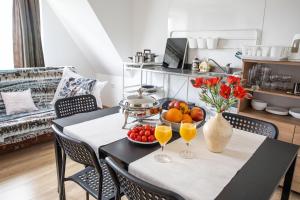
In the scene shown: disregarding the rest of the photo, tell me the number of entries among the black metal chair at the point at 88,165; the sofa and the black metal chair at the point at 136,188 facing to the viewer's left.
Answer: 0

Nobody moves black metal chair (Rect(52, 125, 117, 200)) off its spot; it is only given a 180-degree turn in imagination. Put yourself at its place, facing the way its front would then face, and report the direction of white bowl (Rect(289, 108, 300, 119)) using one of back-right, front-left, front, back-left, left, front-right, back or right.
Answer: back-left

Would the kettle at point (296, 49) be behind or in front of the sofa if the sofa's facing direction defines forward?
in front

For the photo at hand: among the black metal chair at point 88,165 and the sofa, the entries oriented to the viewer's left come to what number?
0

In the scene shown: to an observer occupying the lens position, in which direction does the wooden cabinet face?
facing the viewer and to the left of the viewer

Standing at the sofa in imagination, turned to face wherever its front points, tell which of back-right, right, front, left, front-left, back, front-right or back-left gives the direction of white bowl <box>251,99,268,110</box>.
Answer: front

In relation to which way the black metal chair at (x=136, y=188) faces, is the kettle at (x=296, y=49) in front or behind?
in front

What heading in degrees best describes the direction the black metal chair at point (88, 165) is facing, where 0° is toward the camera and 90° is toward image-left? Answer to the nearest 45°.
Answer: approximately 225°

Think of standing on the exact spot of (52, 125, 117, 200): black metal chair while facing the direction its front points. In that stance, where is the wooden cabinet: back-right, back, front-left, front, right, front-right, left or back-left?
front-right

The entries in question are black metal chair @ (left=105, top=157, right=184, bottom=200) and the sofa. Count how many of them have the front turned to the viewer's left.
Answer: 0

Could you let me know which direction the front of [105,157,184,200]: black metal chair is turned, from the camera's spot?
facing away from the viewer and to the right of the viewer

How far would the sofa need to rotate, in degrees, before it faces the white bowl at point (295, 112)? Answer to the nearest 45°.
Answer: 0° — it already faces it

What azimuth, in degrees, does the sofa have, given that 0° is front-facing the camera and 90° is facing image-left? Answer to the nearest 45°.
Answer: approximately 315°

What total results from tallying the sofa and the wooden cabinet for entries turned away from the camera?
0

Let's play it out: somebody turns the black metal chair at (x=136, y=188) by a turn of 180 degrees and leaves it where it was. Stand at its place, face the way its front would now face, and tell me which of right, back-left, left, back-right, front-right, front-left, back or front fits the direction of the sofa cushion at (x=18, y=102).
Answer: right
